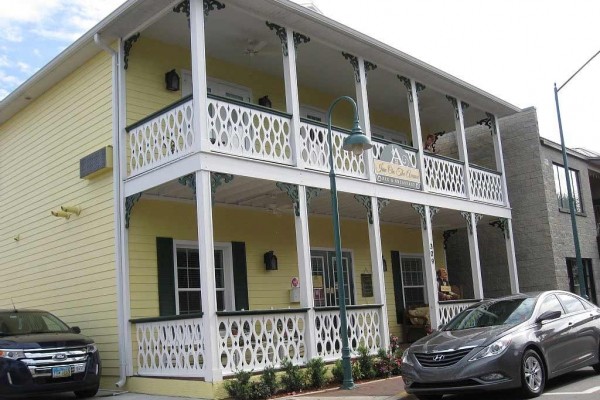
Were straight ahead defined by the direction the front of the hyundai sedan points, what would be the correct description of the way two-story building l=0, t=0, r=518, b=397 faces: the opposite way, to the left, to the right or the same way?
to the left

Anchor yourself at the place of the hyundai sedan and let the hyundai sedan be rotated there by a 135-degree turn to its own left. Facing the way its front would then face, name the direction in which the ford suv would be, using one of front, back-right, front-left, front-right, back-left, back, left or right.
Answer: back

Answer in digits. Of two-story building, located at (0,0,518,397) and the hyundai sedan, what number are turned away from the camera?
0

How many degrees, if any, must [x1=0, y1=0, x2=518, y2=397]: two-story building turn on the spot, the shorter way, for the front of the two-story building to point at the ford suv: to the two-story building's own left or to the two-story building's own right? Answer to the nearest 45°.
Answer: approximately 90° to the two-story building's own right

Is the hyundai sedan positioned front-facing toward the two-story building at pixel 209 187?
no

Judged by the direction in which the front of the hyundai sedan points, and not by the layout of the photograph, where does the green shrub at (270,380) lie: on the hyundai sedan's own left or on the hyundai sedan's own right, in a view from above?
on the hyundai sedan's own right

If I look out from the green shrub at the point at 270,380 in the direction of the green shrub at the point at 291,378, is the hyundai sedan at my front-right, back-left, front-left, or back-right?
front-right

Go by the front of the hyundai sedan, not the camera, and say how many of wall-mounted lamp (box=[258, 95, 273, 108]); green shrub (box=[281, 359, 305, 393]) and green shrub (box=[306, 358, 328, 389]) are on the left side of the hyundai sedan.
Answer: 0

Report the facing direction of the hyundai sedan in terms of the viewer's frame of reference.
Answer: facing the viewer and to the left of the viewer

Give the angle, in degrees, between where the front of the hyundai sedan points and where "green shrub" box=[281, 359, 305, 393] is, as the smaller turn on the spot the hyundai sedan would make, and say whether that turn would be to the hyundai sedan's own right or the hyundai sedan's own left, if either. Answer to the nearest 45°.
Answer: approximately 45° to the hyundai sedan's own right

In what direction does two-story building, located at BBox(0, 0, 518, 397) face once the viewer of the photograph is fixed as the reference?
facing the viewer and to the right of the viewer

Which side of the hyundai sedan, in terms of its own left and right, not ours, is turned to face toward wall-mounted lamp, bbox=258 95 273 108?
right

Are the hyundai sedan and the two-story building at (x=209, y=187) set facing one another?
no
